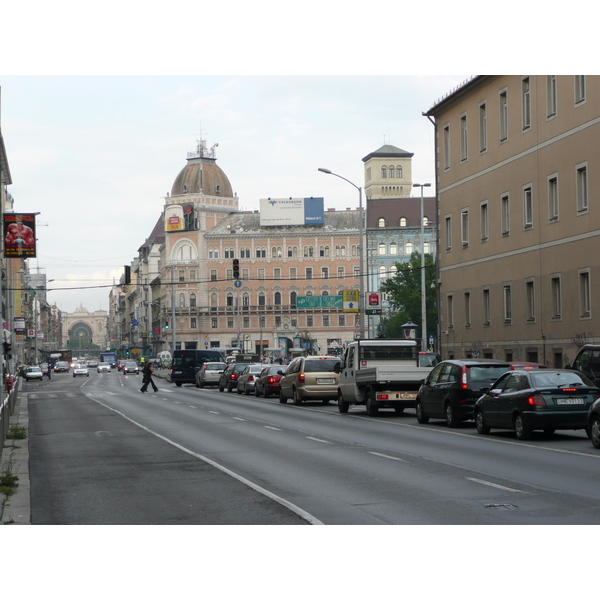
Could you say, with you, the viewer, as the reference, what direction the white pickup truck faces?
facing away from the viewer and to the left of the viewer

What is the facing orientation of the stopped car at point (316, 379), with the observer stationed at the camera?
facing away from the viewer and to the left of the viewer

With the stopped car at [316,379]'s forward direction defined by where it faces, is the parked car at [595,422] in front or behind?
behind

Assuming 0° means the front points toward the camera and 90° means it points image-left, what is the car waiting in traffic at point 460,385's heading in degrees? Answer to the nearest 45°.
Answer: approximately 135°

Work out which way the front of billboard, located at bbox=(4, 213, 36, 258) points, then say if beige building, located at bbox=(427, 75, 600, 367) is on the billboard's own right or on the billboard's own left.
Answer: on the billboard's own left

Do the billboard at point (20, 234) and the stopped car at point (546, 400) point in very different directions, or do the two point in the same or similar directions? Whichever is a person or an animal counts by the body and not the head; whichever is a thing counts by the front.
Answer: very different directions

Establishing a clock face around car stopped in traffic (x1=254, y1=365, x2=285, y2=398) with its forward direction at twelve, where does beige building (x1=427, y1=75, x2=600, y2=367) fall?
The beige building is roughly at 5 o'clock from the car stopped in traffic.

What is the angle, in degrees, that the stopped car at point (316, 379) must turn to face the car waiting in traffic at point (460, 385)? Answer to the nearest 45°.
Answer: approximately 135° to its left

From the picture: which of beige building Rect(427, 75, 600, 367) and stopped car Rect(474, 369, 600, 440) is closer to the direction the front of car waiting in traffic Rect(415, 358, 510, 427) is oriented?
the beige building
